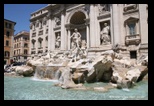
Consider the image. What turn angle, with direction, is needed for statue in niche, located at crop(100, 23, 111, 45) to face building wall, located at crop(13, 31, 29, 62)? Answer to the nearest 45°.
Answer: approximately 90° to its right

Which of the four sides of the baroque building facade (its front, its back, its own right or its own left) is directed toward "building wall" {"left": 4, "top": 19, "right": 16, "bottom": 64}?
right

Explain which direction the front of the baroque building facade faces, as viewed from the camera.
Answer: facing the viewer and to the left of the viewer

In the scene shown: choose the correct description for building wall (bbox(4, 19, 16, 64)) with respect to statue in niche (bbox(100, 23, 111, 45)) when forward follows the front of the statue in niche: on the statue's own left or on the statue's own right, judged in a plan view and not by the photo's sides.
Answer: on the statue's own right

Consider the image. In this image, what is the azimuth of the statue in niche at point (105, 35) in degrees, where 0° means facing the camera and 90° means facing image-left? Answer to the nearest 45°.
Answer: approximately 45°
